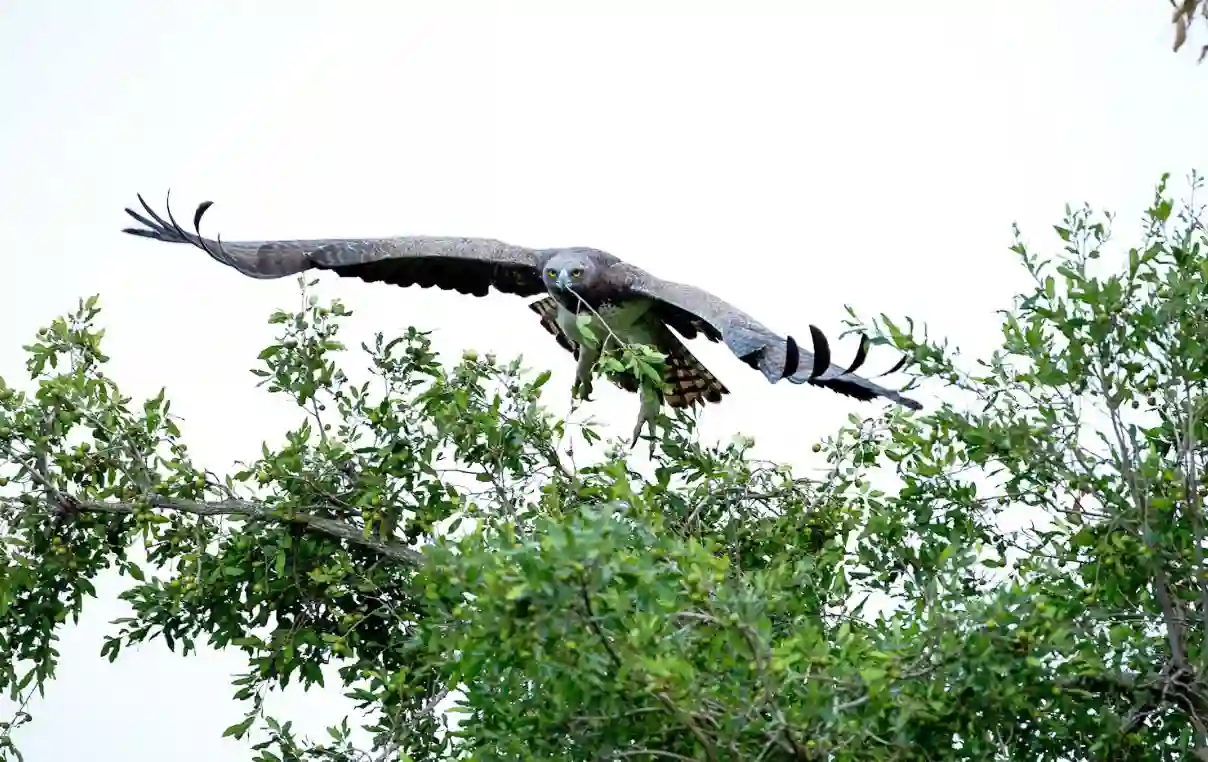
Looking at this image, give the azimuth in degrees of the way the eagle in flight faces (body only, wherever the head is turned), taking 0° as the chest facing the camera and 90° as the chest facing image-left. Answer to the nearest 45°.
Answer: approximately 0°
